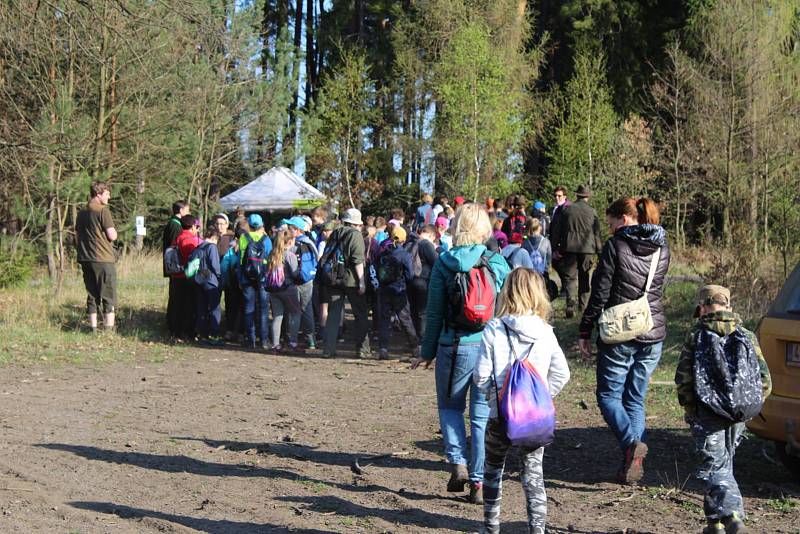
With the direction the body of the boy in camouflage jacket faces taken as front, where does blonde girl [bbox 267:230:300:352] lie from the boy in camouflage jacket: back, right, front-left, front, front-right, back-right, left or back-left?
front-left

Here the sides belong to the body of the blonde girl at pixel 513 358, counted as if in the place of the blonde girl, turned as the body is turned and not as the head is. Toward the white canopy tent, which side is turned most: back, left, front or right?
front

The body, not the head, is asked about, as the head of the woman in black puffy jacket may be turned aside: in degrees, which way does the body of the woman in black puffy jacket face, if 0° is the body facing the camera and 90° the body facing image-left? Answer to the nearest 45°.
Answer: approximately 135°

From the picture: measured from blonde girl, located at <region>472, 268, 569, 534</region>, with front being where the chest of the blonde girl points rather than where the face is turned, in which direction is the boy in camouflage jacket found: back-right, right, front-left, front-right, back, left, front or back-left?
right

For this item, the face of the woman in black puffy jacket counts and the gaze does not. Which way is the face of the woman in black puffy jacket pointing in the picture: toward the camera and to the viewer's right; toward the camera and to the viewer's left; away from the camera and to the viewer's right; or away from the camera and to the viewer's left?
away from the camera and to the viewer's left

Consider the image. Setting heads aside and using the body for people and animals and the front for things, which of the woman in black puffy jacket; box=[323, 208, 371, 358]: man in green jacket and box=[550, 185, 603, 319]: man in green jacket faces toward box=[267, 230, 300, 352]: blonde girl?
the woman in black puffy jacket

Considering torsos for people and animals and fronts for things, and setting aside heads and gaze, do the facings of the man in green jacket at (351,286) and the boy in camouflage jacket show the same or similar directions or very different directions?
same or similar directions

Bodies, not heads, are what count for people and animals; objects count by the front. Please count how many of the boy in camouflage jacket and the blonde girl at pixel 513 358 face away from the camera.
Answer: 2

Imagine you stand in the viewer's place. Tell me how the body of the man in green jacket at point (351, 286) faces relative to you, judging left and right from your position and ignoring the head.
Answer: facing away from the viewer and to the right of the viewer

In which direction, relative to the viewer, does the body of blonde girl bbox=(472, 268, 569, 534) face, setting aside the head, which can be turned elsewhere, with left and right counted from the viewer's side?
facing away from the viewer

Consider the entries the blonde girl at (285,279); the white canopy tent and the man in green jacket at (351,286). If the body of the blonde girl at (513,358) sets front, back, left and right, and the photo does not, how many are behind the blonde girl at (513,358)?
0

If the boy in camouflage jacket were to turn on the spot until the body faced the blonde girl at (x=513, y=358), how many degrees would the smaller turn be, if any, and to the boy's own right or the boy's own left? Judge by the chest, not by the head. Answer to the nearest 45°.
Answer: approximately 90° to the boy's own left

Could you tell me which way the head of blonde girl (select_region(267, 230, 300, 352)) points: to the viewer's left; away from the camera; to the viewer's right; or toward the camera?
away from the camera

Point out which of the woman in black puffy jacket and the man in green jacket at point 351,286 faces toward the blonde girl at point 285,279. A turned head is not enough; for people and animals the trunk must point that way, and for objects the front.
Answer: the woman in black puffy jacket

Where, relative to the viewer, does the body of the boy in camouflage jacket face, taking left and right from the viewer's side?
facing away from the viewer
